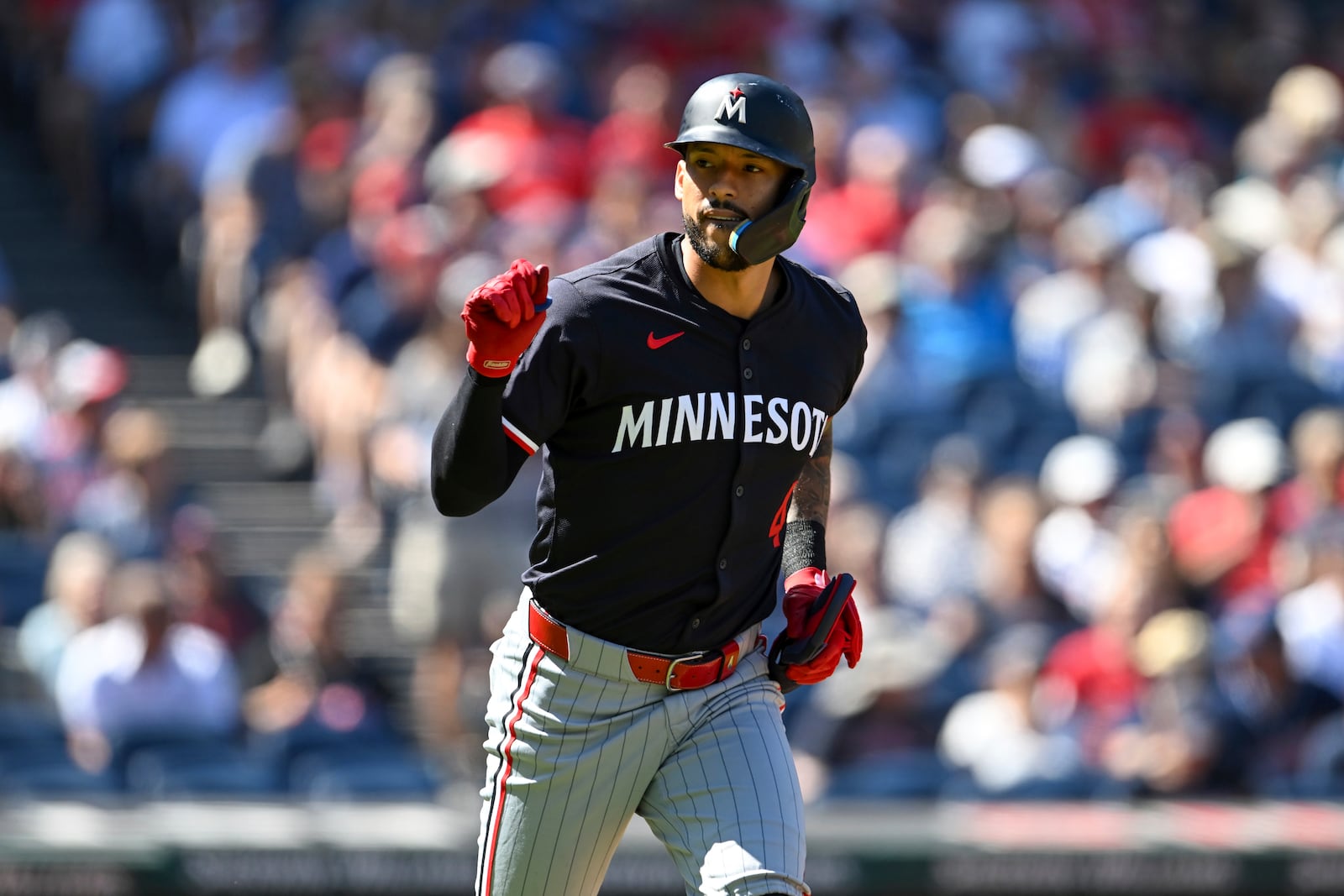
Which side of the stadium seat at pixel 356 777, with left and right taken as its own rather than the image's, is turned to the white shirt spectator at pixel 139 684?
right

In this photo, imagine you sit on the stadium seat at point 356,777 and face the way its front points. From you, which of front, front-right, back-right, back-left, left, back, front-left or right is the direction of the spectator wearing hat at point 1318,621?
left

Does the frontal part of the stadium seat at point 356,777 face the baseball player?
yes

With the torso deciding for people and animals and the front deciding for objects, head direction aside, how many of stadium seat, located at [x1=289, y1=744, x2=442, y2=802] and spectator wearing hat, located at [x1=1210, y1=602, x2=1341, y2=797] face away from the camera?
0

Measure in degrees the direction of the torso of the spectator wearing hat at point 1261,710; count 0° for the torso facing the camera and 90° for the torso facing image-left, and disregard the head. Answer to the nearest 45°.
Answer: approximately 45°

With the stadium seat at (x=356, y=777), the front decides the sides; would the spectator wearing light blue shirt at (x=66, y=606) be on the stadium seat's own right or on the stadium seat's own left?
on the stadium seat's own right

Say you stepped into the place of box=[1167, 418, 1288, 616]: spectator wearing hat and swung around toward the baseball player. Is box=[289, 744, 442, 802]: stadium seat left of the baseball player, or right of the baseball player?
right

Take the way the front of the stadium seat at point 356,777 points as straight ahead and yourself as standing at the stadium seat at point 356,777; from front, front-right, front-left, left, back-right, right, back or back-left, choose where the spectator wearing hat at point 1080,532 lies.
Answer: left

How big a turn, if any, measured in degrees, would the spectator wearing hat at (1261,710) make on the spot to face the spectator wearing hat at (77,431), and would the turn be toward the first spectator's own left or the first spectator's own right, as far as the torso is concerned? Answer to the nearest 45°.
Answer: approximately 45° to the first spectator's own right

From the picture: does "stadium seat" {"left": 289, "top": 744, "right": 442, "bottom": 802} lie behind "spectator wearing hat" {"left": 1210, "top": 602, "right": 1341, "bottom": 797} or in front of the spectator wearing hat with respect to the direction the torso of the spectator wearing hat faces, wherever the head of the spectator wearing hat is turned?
in front

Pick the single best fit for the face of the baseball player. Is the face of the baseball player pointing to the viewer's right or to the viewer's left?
to the viewer's left

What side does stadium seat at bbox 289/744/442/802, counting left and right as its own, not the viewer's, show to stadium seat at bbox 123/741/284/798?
right

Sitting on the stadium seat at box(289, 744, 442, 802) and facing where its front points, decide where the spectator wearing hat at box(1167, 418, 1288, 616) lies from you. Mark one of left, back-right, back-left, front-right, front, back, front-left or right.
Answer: left
